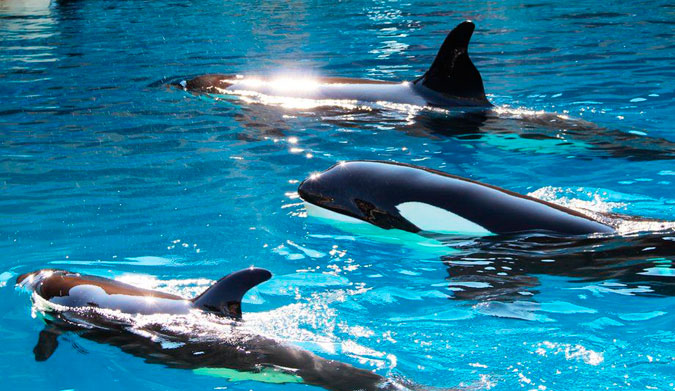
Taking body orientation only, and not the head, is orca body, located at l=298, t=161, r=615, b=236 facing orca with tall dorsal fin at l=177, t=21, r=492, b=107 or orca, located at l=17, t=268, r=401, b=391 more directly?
the orca

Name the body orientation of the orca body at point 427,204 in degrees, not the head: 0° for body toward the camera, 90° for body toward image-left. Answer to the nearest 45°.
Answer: approximately 90°

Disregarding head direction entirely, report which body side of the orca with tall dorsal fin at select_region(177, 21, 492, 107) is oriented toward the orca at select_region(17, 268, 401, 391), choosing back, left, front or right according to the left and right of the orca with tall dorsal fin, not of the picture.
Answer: left

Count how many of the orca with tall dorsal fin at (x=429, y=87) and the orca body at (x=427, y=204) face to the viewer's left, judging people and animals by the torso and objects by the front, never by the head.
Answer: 2

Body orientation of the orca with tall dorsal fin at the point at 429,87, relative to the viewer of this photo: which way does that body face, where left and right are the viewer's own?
facing to the left of the viewer

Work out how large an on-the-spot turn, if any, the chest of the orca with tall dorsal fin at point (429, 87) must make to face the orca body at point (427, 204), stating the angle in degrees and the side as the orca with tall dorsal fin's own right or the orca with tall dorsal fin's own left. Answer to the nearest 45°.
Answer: approximately 90° to the orca with tall dorsal fin's own left

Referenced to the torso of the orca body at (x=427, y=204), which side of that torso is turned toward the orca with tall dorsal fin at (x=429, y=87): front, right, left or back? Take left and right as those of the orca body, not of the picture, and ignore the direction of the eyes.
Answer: right

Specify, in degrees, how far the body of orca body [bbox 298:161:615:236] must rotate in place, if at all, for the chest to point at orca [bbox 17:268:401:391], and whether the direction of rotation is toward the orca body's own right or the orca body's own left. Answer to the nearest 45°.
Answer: approximately 45° to the orca body's own left
